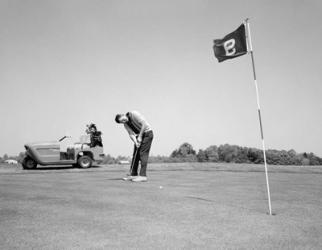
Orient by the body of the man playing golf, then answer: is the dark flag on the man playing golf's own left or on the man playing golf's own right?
on the man playing golf's own left

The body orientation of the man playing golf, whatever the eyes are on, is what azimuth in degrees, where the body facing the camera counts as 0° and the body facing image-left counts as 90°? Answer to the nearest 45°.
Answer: approximately 45°
